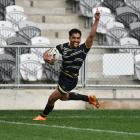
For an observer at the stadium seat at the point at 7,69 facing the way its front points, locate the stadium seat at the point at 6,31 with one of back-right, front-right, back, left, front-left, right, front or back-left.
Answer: back

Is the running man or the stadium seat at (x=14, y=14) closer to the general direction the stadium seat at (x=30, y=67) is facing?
the running man

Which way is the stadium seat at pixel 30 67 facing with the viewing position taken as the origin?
facing the viewer

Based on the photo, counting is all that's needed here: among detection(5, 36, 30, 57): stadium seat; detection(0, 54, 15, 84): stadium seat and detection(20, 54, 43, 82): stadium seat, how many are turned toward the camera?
3

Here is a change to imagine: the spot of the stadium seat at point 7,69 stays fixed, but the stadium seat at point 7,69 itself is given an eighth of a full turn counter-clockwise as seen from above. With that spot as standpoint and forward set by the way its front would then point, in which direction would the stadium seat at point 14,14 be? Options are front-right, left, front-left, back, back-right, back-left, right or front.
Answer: back-left

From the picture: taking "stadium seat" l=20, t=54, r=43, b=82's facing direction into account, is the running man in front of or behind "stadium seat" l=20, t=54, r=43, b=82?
in front

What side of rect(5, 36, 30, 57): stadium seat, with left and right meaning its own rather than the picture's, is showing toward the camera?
front

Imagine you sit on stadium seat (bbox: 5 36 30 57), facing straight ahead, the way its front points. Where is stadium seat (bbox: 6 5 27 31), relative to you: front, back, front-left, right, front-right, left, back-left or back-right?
back
